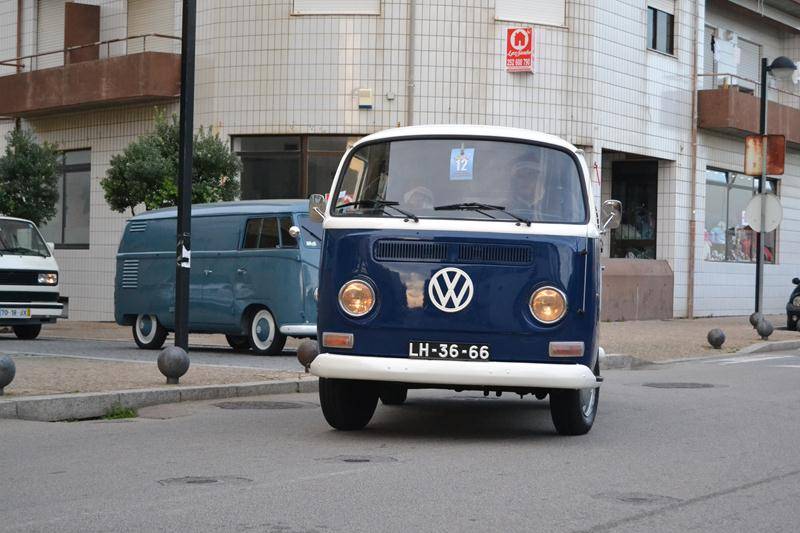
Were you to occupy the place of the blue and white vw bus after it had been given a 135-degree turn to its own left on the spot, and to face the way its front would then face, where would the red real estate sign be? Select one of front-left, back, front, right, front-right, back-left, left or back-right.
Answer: front-left

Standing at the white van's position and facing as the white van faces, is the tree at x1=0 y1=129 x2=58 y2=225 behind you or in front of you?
behind

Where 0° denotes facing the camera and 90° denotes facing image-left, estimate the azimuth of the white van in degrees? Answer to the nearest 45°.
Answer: approximately 315°

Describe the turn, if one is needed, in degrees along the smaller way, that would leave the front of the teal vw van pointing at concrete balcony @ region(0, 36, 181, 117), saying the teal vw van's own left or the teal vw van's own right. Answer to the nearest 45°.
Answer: approximately 135° to the teal vw van's own left

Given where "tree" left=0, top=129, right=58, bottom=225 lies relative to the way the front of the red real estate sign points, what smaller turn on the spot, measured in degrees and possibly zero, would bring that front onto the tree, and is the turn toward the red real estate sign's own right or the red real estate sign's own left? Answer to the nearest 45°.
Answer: approximately 90° to the red real estate sign's own right

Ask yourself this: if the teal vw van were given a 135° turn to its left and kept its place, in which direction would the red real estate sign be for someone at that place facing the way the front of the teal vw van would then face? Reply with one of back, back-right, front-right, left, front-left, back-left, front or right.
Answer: front-right

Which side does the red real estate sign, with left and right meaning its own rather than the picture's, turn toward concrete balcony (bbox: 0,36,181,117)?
right

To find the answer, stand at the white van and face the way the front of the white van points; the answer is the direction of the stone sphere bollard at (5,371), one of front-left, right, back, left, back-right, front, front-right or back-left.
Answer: front-right

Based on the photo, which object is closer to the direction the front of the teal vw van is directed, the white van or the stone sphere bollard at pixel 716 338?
the stone sphere bollard

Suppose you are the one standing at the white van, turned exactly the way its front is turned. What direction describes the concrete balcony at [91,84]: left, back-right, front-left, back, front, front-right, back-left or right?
back-left

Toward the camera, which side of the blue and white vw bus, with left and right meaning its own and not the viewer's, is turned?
front

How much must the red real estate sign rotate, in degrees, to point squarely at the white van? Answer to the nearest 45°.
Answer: approximately 45° to its right
